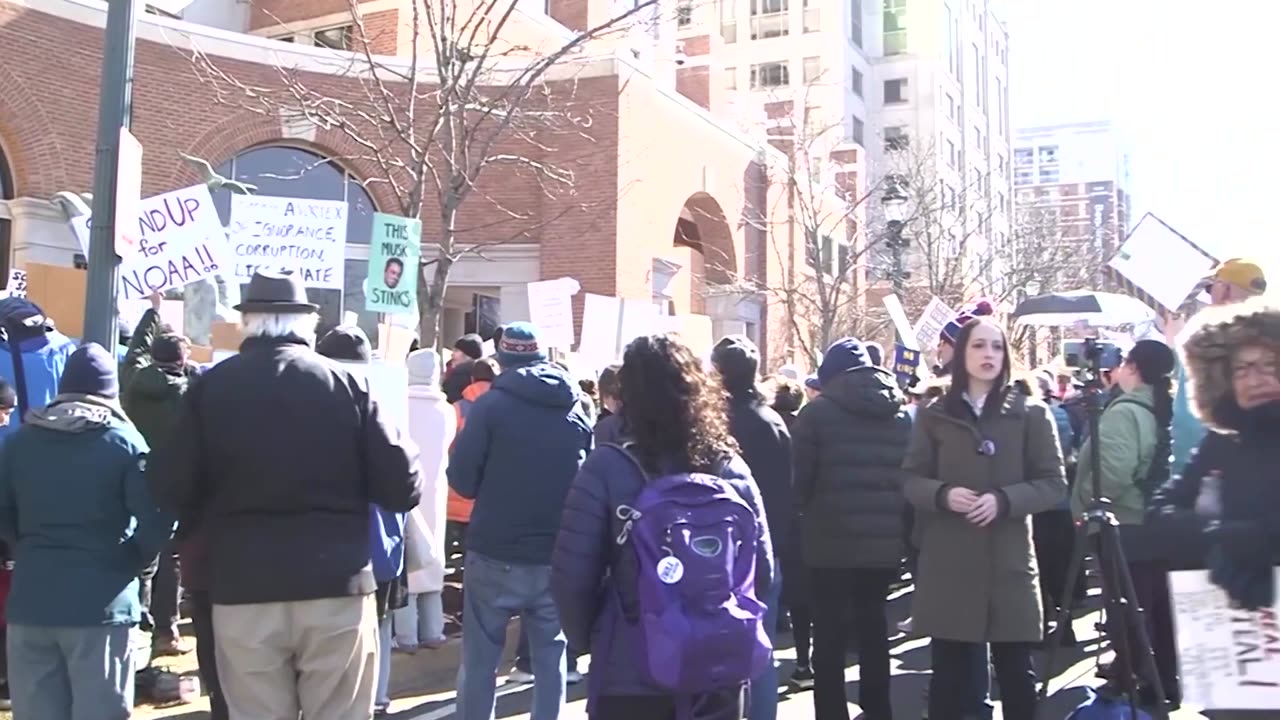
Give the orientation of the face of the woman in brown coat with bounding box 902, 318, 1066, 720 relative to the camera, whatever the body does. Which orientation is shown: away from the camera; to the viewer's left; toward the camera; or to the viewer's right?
toward the camera

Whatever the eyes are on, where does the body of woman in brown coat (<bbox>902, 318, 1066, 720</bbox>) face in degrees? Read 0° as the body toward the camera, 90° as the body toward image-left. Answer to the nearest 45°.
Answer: approximately 0°

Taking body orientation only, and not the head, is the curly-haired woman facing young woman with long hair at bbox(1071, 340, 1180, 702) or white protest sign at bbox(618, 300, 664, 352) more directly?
the white protest sign

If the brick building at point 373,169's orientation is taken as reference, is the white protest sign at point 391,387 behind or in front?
in front

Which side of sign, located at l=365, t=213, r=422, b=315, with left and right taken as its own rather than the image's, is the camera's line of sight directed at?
front

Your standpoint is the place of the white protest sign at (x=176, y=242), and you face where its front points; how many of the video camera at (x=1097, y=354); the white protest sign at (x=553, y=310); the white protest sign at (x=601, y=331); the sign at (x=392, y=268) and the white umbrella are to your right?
0

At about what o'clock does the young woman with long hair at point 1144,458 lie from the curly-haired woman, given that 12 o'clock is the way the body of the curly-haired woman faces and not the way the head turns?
The young woman with long hair is roughly at 3 o'clock from the curly-haired woman.

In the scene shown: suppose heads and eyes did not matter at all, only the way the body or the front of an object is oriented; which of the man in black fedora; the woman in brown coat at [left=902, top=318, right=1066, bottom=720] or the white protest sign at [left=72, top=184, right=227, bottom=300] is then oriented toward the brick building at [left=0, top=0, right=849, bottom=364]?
the man in black fedora

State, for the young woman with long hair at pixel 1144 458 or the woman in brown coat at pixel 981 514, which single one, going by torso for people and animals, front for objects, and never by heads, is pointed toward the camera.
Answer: the woman in brown coat

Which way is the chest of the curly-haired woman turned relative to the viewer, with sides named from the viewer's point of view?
facing away from the viewer and to the left of the viewer

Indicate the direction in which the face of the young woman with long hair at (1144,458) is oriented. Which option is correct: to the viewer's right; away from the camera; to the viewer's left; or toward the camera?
to the viewer's left

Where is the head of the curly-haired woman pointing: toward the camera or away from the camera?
away from the camera

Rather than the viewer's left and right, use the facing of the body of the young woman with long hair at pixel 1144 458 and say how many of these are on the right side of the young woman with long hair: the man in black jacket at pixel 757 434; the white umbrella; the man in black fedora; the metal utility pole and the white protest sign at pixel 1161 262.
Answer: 2

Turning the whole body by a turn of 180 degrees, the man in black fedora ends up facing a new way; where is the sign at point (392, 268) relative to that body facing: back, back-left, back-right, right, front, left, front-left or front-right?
back

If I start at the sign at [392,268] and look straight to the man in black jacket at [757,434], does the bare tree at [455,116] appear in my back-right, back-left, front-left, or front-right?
back-left

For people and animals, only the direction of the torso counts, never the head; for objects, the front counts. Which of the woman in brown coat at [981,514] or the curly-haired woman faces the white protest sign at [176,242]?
the curly-haired woman

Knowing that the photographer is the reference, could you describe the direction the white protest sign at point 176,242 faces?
facing the viewer
